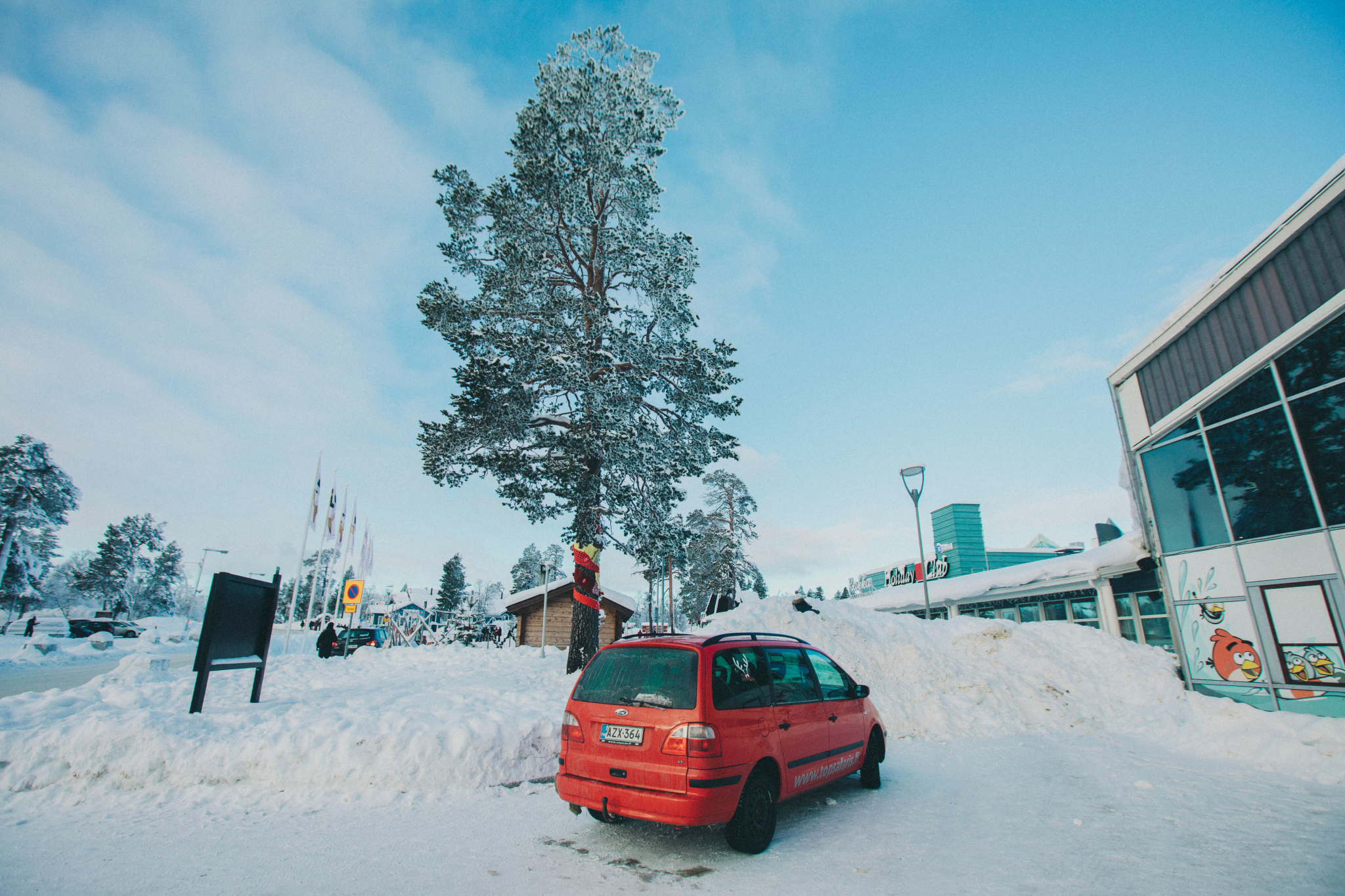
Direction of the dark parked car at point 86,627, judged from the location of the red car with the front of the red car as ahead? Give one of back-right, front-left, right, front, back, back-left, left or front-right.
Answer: left

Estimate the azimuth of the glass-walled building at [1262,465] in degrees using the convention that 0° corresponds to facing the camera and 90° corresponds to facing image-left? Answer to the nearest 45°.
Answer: approximately 45°

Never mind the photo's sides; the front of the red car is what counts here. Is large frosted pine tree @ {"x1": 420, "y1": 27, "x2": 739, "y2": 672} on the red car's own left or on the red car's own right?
on the red car's own left

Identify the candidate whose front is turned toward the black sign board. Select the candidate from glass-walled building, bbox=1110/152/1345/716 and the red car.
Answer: the glass-walled building

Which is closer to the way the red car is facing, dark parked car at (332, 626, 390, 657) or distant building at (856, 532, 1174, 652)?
the distant building

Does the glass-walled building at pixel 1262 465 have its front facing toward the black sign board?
yes

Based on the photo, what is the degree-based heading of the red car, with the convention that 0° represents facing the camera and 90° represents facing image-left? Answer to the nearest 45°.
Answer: approximately 225°

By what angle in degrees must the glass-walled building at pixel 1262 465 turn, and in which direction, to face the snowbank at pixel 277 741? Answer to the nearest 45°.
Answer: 0° — it already faces it

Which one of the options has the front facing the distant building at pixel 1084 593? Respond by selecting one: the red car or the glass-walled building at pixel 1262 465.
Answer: the red car

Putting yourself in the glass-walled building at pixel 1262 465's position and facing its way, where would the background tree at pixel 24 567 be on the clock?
The background tree is roughly at 1 o'clock from the glass-walled building.

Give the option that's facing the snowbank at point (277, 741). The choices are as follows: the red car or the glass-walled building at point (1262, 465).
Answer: the glass-walled building

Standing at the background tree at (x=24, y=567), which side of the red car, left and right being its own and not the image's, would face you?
left

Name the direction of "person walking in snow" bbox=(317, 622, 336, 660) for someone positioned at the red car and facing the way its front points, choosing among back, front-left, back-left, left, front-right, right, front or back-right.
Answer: left

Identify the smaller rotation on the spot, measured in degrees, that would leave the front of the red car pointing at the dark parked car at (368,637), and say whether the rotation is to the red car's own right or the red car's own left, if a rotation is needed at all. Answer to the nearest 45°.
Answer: approximately 90° to the red car's own left

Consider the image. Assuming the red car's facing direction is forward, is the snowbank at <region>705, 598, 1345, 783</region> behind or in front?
in front
